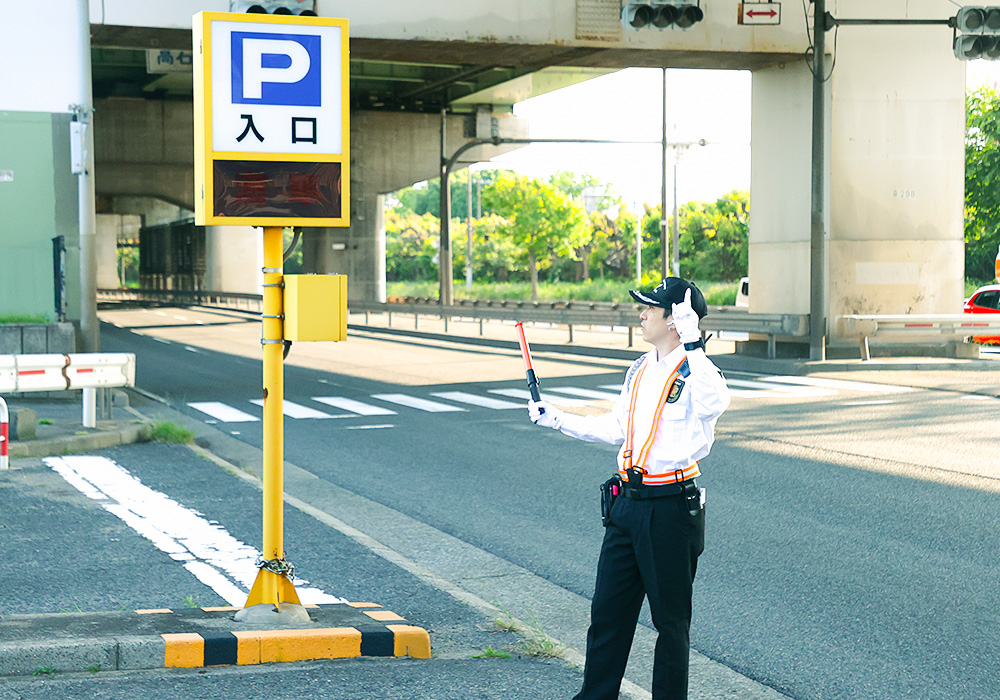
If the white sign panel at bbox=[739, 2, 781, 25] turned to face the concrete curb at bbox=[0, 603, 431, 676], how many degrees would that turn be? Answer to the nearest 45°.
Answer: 0° — it already faces it

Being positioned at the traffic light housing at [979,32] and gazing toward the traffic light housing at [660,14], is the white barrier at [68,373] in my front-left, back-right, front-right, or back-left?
front-left

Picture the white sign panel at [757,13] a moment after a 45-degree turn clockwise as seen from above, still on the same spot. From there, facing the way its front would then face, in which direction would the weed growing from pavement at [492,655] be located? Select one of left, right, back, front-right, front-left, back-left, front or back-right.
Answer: front-left

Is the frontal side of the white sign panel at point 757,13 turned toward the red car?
no

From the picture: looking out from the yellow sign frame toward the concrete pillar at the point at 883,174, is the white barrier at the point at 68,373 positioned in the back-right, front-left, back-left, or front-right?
front-left

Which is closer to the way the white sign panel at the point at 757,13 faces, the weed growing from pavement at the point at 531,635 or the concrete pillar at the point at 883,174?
the weed growing from pavement

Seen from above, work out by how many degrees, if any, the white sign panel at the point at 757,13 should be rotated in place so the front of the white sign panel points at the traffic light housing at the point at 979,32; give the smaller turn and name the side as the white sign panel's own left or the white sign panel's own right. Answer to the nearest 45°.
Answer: approximately 90° to the white sign panel's own left

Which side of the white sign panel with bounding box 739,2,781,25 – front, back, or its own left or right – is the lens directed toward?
front

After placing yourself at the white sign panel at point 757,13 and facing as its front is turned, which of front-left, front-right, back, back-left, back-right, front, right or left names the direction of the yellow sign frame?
front

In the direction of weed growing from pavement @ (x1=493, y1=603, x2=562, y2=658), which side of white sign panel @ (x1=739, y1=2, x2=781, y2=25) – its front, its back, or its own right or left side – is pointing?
front

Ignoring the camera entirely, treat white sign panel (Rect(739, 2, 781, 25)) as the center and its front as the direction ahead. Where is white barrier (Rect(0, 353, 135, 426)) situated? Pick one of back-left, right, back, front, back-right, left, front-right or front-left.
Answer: front-right

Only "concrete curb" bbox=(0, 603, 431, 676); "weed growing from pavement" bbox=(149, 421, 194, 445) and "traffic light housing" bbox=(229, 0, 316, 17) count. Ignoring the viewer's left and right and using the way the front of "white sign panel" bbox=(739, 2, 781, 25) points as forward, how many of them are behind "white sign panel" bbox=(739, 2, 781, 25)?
0
